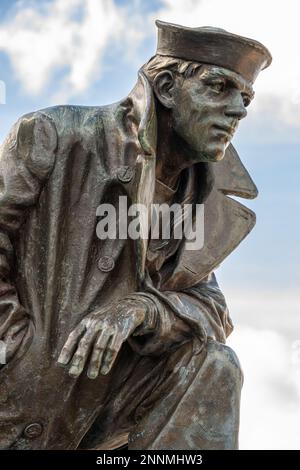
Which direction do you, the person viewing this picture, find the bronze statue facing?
facing the viewer and to the right of the viewer
